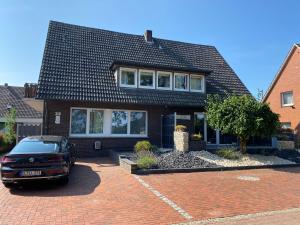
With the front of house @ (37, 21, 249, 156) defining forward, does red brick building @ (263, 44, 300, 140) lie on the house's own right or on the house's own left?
on the house's own left

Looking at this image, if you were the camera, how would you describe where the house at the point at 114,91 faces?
facing the viewer

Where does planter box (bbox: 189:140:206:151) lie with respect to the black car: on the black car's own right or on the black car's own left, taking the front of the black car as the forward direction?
on the black car's own right

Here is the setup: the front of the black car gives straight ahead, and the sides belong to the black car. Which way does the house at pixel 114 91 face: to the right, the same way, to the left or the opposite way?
the opposite way

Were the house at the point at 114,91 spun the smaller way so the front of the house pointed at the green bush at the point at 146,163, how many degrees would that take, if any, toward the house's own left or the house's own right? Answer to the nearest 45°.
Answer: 0° — it already faces it

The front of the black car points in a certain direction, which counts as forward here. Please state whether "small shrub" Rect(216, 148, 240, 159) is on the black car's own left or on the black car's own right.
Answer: on the black car's own right

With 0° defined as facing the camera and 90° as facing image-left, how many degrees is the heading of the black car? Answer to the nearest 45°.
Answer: approximately 180°

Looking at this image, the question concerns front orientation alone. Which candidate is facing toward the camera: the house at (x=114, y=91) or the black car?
the house

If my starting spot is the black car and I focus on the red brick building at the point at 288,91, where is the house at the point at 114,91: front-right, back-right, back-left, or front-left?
front-left
